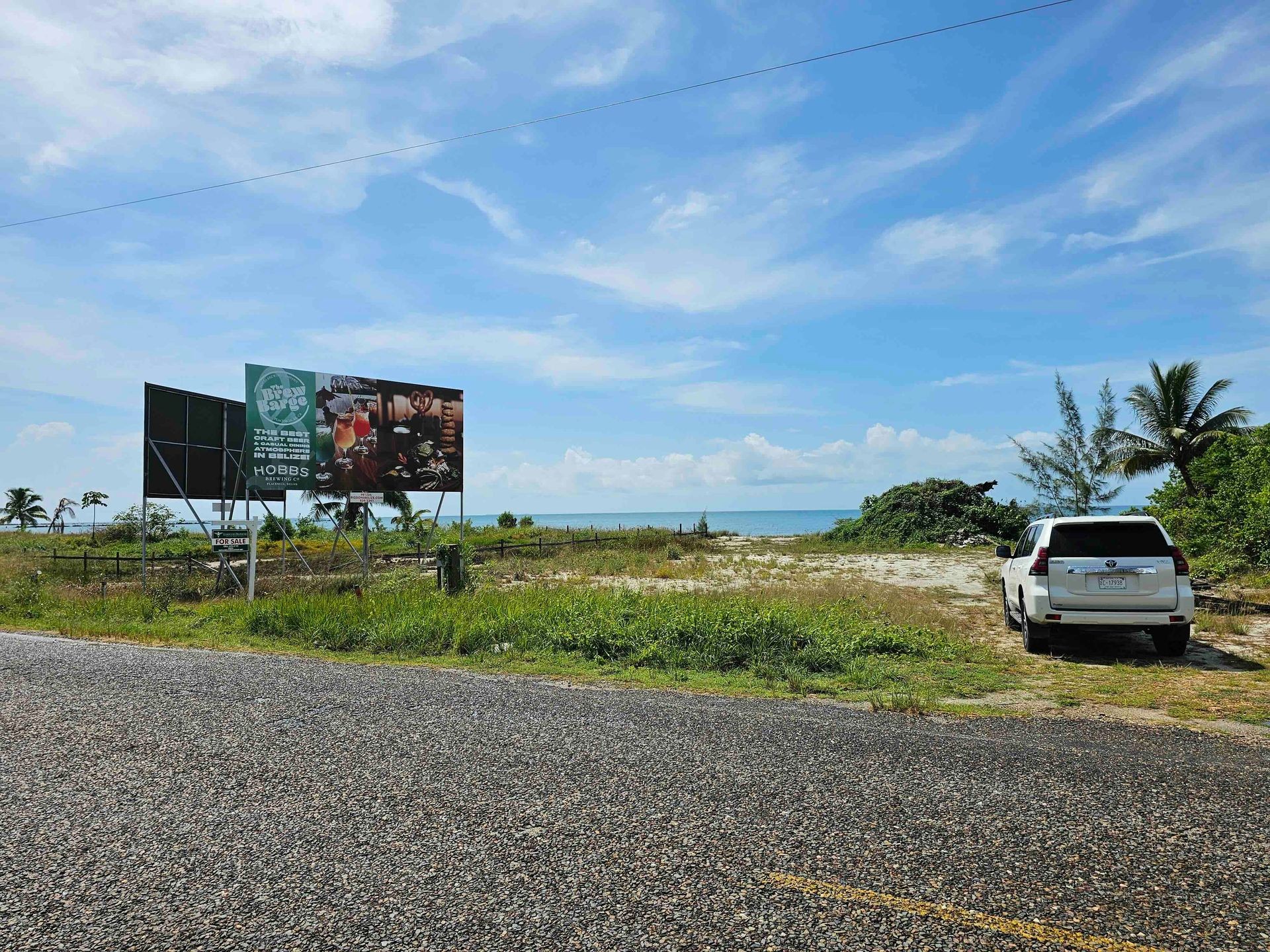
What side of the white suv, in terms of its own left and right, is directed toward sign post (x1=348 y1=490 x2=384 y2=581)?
left

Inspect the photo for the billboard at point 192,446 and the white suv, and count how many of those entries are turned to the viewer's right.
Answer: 0

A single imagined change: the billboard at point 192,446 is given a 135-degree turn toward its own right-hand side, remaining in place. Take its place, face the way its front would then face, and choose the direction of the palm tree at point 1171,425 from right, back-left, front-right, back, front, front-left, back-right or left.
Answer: front

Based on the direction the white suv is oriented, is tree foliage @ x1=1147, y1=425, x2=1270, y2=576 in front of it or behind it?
in front

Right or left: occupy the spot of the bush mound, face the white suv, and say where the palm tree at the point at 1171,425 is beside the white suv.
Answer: left

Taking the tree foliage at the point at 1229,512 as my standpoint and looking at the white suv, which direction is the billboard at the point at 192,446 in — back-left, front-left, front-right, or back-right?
front-right

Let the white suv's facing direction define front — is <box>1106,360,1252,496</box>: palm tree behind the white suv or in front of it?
in front

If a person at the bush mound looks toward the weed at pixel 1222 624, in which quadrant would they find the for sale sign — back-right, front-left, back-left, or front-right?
front-right

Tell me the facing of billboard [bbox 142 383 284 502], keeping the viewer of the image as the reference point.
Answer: facing away from the viewer and to the left of the viewer

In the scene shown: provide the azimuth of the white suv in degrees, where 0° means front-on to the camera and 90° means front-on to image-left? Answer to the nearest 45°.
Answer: approximately 180°

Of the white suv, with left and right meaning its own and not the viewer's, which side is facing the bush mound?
front

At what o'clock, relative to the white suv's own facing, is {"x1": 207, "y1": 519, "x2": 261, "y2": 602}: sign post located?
The sign post is roughly at 9 o'clock from the white suv.

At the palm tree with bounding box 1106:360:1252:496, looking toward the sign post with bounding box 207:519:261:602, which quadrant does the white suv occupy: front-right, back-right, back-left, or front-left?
front-left
